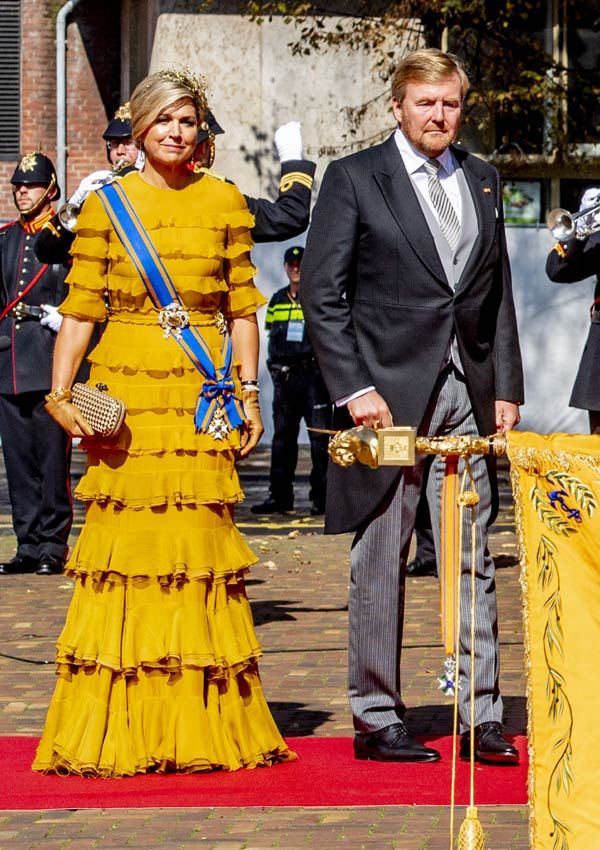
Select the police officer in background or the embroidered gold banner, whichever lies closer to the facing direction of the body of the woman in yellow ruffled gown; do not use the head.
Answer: the embroidered gold banner

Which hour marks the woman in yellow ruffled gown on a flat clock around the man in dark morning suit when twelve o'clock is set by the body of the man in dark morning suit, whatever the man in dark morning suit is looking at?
The woman in yellow ruffled gown is roughly at 4 o'clock from the man in dark morning suit.

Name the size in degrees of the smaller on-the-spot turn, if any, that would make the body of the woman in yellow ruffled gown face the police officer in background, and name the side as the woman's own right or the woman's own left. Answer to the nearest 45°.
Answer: approximately 180°

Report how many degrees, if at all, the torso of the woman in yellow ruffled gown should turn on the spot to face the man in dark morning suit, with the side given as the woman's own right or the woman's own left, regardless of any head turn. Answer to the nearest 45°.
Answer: approximately 90° to the woman's own left

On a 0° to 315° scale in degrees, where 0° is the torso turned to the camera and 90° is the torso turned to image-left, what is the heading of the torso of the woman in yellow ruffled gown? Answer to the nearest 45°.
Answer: approximately 0°

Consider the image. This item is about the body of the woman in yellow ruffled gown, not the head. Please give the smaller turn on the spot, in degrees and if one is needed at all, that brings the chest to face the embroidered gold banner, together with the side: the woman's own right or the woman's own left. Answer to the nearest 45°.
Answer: approximately 45° to the woman's own left

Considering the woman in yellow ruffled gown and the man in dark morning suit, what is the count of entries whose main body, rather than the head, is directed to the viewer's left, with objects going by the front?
0
